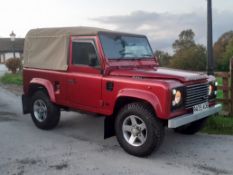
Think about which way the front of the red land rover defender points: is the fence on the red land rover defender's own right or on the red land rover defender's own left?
on the red land rover defender's own left

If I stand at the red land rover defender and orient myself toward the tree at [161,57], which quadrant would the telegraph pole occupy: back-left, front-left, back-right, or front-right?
front-right

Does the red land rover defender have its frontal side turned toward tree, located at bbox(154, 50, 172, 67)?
no

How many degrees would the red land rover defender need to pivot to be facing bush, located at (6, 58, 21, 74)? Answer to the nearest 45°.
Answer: approximately 135° to its left

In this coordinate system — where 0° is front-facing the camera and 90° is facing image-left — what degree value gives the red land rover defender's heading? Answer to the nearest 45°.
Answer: approximately 315°

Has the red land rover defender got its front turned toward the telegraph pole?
no

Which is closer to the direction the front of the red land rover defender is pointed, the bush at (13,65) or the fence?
the fence
